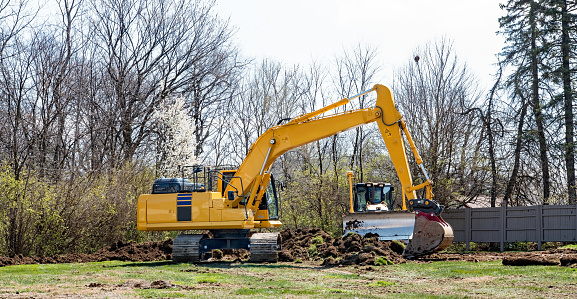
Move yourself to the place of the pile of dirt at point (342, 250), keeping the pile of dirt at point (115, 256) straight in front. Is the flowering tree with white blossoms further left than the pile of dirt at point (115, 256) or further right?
right

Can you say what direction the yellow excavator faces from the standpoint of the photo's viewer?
facing to the right of the viewer

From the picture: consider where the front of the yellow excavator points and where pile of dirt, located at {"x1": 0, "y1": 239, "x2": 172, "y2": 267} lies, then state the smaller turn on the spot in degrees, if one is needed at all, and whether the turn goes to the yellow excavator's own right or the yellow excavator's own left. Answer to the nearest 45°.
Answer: approximately 135° to the yellow excavator's own left

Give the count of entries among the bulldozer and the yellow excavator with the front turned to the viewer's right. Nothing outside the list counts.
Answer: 1

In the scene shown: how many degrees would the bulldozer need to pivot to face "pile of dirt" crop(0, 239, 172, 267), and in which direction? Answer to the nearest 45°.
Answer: approximately 90° to its right

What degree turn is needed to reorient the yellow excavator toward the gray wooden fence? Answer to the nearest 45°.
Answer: approximately 45° to its left

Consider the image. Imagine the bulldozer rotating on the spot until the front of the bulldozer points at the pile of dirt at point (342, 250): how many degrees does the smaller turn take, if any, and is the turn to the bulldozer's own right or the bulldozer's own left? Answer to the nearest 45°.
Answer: approximately 45° to the bulldozer's own right

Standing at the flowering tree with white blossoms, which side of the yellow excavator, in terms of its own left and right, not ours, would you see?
left

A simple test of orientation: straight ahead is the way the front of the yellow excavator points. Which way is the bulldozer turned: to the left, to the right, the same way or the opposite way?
to the right

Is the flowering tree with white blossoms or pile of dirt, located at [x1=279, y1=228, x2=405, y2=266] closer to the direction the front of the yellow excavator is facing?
the pile of dirt
